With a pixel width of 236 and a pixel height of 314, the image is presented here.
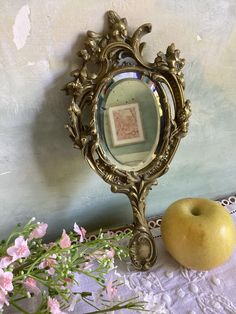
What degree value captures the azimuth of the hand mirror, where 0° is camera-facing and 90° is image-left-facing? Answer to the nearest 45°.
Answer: approximately 0°
